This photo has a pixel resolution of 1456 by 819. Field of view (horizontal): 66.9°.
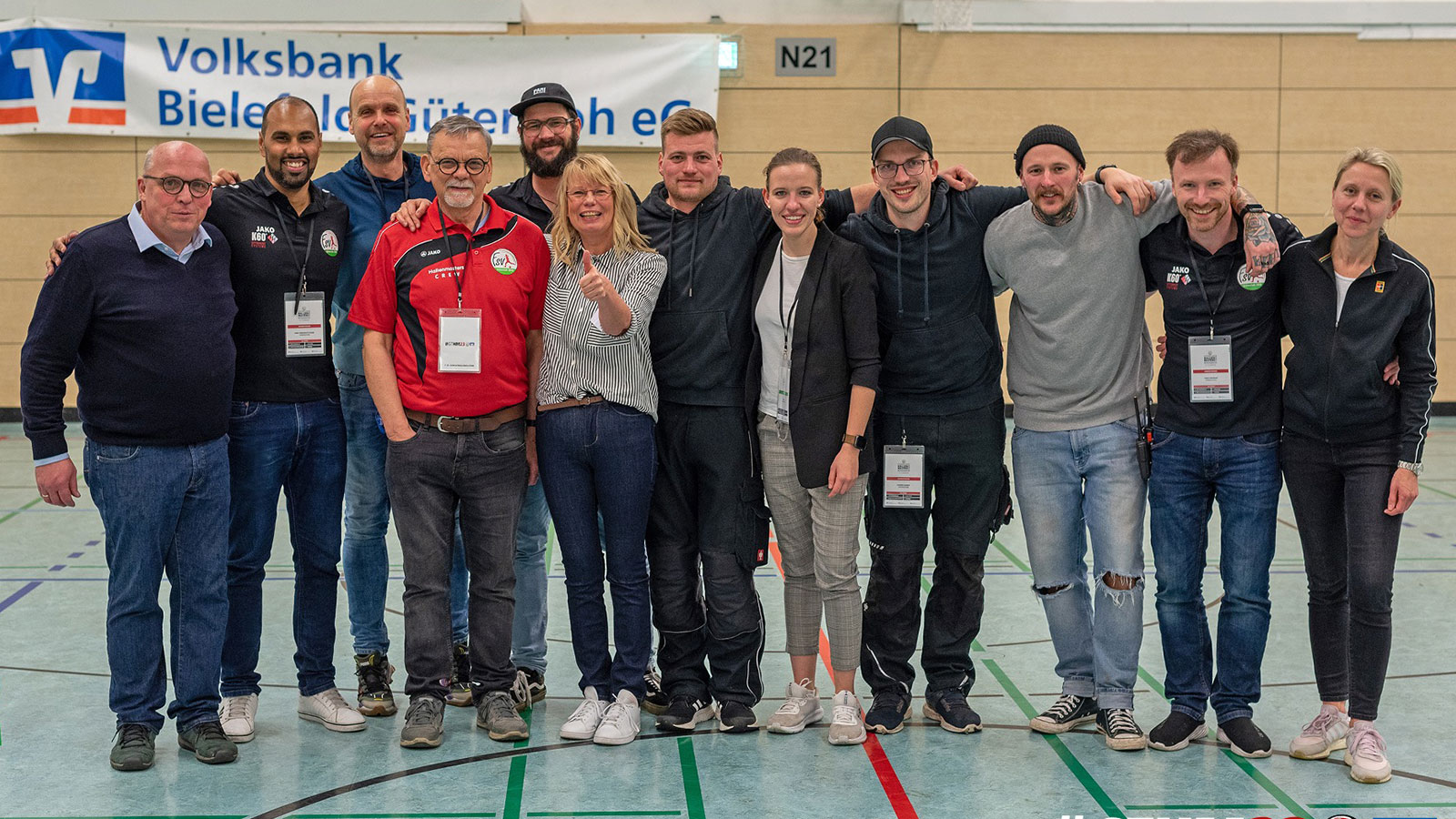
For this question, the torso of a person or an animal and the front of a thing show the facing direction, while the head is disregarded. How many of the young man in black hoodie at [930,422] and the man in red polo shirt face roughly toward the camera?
2

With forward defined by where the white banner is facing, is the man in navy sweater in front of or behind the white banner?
in front

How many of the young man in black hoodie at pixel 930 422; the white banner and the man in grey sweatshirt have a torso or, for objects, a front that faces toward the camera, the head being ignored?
3

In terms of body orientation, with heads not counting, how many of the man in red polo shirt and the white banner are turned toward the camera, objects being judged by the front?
2

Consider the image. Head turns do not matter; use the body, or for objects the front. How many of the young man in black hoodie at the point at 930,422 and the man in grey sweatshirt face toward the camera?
2

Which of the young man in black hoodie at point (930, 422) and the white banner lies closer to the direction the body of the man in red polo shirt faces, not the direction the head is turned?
the young man in black hoodie

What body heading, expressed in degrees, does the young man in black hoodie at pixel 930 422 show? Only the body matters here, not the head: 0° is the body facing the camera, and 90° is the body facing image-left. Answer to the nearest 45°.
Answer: approximately 0°

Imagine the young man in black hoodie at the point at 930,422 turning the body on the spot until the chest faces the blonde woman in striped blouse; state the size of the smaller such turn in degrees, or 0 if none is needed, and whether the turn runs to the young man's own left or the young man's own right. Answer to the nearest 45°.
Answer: approximately 90° to the young man's own right

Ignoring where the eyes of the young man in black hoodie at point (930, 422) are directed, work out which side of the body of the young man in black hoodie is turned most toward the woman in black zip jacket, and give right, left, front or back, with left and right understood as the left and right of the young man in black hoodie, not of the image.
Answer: left

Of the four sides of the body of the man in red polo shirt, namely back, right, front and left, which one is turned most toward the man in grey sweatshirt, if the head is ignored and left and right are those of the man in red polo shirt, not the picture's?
left
